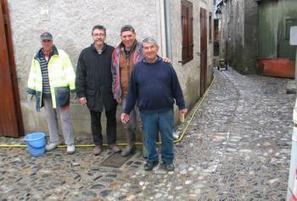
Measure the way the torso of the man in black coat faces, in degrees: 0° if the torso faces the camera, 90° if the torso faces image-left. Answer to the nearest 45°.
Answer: approximately 0°

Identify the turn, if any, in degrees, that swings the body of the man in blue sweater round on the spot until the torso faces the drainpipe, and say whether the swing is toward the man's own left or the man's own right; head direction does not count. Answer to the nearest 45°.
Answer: approximately 180°

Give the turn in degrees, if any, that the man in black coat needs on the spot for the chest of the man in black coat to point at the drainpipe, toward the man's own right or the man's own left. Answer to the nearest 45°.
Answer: approximately 90° to the man's own left

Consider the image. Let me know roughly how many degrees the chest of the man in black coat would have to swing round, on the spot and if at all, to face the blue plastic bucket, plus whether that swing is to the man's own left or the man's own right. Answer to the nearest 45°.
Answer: approximately 90° to the man's own right

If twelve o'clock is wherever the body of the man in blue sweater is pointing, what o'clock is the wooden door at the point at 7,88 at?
The wooden door is roughly at 4 o'clock from the man in blue sweater.

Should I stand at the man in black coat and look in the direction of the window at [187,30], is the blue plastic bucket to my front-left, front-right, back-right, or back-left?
back-left

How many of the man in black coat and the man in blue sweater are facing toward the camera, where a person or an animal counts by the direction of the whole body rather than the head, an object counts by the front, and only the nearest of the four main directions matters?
2

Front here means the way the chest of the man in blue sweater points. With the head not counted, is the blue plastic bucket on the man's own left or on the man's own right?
on the man's own right

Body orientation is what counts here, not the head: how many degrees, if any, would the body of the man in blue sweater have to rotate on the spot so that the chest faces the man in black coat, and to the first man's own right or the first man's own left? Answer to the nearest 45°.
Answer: approximately 135° to the first man's own right

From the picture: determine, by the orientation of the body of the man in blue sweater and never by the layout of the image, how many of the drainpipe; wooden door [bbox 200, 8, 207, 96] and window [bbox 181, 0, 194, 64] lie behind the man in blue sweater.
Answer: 3

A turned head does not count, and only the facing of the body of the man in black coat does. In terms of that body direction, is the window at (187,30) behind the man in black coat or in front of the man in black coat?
behind
